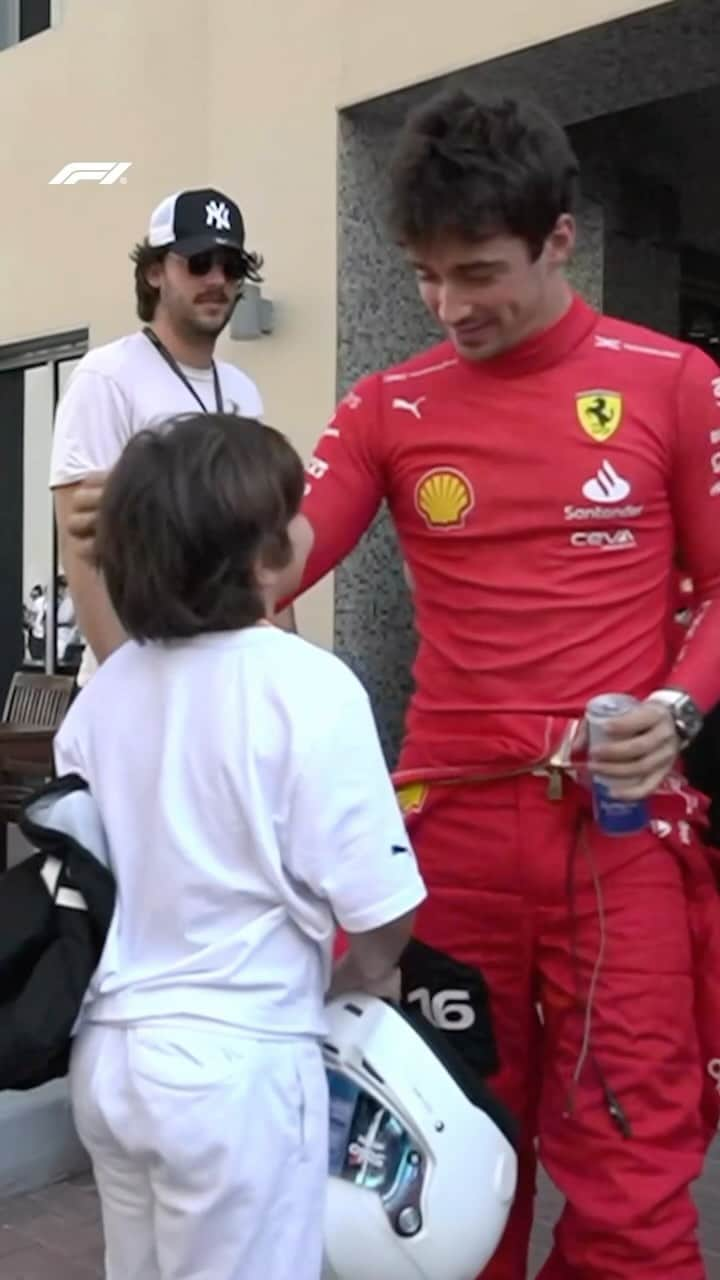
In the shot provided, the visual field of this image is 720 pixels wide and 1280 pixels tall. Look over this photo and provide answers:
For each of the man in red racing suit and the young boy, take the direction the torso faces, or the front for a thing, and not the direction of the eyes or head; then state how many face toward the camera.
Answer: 1

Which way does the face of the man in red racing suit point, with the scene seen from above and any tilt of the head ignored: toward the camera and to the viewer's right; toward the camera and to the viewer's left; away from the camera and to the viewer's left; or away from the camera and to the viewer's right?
toward the camera and to the viewer's left

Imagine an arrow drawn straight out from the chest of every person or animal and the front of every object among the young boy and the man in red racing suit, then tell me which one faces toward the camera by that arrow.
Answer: the man in red racing suit

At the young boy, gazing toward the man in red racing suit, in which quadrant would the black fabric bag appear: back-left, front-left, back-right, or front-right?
back-left

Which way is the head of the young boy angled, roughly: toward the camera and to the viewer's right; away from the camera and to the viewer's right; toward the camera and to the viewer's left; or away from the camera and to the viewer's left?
away from the camera and to the viewer's right

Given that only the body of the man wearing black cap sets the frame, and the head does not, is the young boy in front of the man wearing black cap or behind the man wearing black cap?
in front

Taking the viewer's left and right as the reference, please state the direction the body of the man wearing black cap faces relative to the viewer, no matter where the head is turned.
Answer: facing the viewer and to the right of the viewer

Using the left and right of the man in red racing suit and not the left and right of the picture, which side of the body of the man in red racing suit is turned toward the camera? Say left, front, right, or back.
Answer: front

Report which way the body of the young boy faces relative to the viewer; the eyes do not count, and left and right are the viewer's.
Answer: facing away from the viewer and to the right of the viewer

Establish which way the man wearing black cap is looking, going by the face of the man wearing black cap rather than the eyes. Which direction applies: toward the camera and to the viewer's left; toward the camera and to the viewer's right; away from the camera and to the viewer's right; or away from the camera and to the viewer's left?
toward the camera and to the viewer's right

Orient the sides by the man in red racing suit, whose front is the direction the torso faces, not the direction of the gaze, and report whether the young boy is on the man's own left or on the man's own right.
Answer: on the man's own right
